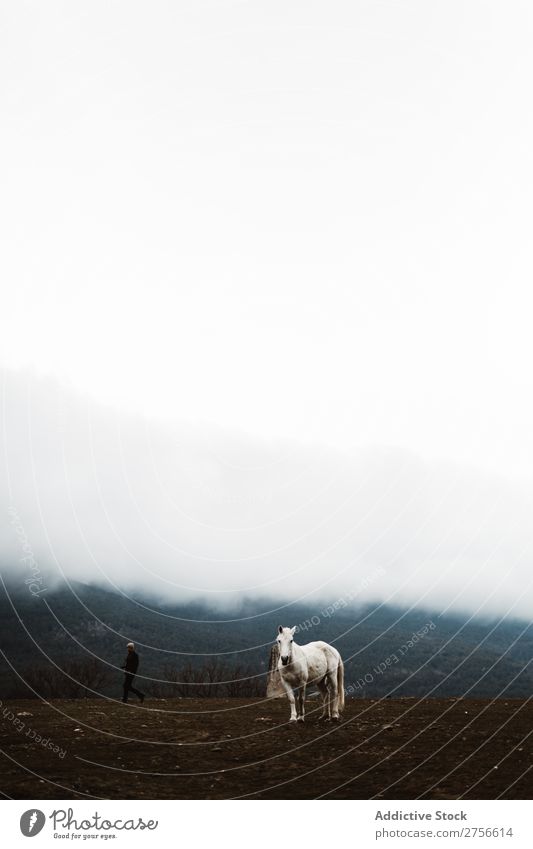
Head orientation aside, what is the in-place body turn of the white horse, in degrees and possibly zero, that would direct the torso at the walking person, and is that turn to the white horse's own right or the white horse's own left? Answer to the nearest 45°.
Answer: approximately 90° to the white horse's own right

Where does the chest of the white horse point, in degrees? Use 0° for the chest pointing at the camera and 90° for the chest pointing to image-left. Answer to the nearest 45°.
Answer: approximately 45°
